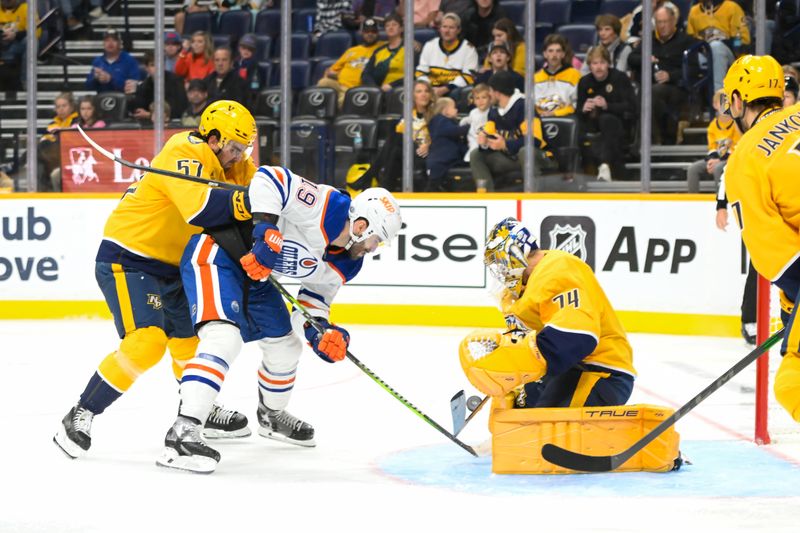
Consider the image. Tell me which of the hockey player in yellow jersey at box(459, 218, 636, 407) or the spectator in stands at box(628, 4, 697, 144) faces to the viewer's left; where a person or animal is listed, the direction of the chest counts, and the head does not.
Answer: the hockey player in yellow jersey

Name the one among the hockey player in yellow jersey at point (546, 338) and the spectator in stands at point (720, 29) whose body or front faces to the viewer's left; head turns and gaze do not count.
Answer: the hockey player in yellow jersey

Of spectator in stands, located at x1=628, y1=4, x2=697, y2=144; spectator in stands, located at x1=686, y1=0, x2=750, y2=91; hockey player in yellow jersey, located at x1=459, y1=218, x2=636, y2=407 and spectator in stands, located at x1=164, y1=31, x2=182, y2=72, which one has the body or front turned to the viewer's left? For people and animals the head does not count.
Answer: the hockey player in yellow jersey

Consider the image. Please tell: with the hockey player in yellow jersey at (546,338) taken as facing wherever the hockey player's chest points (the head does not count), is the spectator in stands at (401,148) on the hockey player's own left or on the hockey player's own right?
on the hockey player's own right

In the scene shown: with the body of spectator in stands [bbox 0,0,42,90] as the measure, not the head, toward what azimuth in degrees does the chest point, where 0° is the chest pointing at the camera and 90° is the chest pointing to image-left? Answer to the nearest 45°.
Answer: approximately 0°

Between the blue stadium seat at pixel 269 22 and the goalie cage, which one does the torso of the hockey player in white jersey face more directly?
the goalie cage

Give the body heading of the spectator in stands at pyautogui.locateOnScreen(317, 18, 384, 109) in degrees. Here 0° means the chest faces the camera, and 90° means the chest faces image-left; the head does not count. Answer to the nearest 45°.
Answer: approximately 45°

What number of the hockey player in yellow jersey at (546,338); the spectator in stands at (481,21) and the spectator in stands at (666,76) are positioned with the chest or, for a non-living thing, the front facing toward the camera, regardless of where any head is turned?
2

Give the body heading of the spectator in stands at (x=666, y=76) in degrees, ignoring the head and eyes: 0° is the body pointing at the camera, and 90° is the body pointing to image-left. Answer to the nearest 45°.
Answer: approximately 0°
